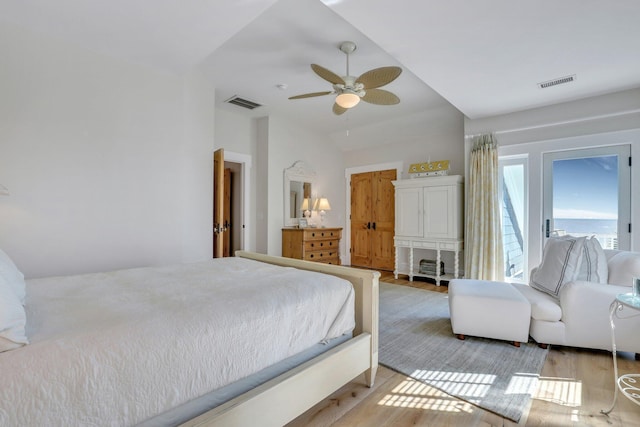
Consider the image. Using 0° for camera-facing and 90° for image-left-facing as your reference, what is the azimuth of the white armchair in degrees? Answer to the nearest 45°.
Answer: approximately 90°

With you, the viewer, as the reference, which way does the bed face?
facing away from the viewer and to the right of the viewer

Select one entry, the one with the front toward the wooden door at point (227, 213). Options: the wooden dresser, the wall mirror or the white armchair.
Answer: the white armchair

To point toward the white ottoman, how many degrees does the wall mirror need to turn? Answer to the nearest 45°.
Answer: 0° — it already faces it

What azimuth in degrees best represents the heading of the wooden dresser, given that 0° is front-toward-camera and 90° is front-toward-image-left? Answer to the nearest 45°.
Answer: approximately 315°

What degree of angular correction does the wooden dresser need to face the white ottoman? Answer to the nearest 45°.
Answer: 0° — it already faces it

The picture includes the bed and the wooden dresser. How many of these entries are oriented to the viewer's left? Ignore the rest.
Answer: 0
